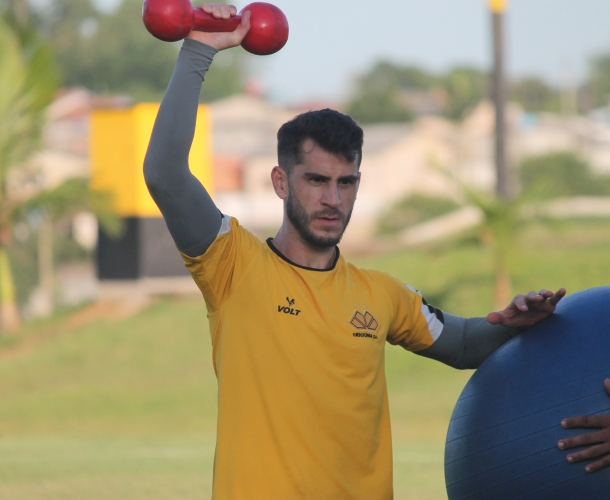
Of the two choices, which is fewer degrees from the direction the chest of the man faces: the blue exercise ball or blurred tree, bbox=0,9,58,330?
the blue exercise ball

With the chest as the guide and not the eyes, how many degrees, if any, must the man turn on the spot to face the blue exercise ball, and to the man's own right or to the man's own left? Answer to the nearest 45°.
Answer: approximately 90° to the man's own left

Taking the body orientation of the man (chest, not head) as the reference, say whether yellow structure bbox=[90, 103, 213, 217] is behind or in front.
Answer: behind

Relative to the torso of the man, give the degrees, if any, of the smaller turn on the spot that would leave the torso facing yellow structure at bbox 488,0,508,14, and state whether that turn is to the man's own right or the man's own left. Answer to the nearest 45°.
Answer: approximately 135° to the man's own left

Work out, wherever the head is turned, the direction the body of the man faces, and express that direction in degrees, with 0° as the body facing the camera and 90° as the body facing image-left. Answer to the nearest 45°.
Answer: approximately 315°

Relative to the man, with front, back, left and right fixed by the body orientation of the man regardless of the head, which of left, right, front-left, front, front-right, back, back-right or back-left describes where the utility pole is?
back-left
